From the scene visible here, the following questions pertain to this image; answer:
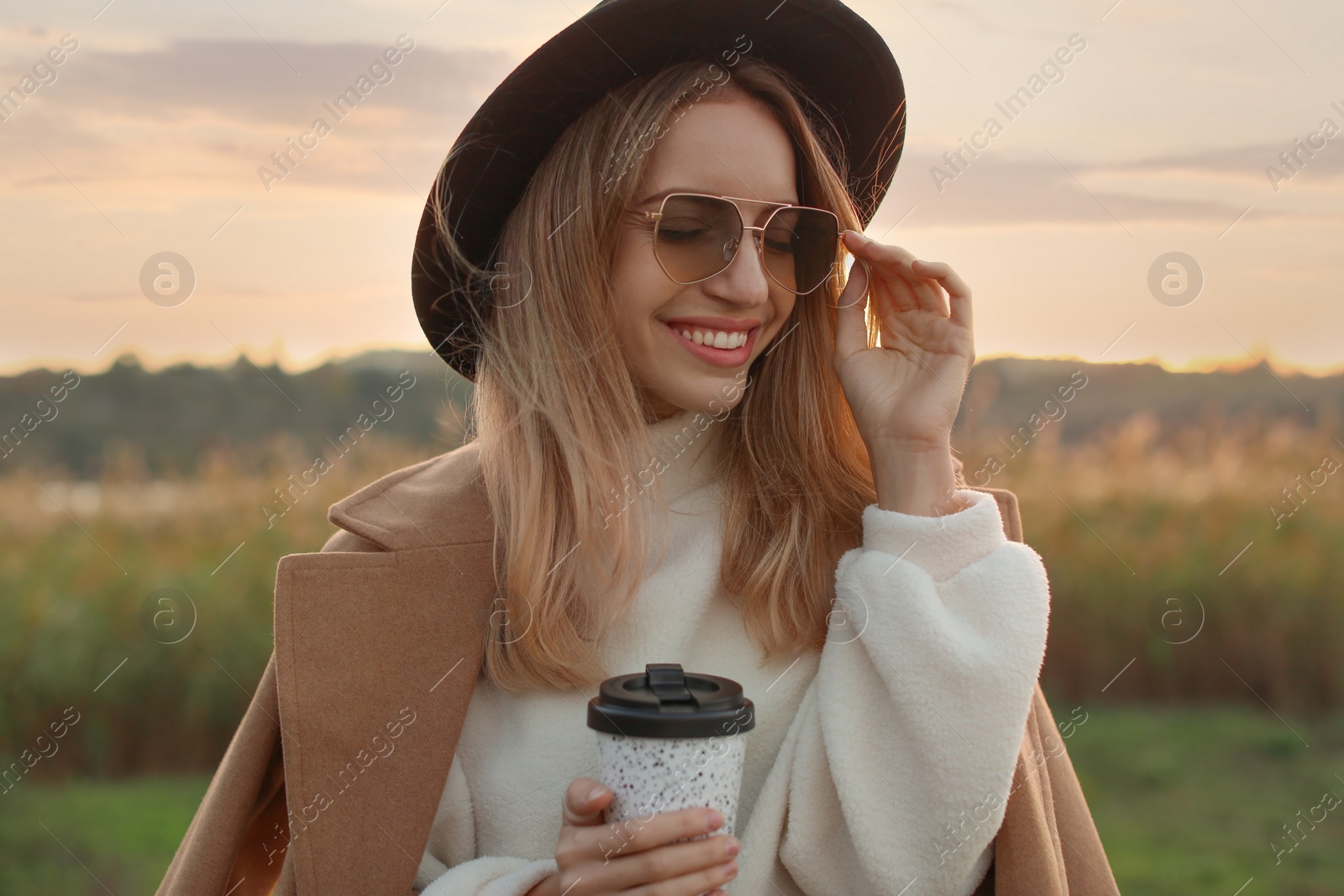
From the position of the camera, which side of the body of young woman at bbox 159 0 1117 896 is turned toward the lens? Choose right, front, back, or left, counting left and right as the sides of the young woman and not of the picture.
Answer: front

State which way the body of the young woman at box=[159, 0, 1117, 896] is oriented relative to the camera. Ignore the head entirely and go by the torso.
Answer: toward the camera
